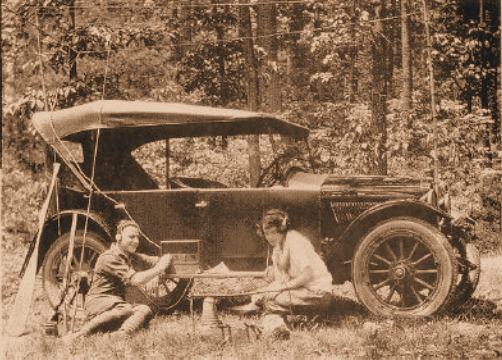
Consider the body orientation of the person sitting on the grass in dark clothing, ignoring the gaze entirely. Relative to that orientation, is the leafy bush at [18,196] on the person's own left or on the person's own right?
on the person's own left

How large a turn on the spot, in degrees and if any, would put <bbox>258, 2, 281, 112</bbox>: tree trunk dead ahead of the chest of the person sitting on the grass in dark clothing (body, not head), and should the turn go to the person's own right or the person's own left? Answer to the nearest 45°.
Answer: approximately 45° to the person's own left

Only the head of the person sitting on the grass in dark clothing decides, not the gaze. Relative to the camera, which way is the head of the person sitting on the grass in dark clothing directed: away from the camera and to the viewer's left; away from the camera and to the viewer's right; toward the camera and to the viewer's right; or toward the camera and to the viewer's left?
toward the camera and to the viewer's right

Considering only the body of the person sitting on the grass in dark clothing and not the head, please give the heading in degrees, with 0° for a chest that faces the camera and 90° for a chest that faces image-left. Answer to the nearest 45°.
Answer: approximately 270°

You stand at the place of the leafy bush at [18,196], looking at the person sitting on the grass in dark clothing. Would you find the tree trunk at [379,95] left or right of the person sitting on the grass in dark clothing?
left

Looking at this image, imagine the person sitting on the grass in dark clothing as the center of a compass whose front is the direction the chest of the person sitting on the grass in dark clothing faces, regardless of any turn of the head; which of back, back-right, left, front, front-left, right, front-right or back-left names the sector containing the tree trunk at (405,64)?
front-left

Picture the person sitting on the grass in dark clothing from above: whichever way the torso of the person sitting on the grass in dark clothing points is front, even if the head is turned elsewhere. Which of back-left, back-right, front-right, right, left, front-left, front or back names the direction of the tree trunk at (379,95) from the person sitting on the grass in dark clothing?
front-left
